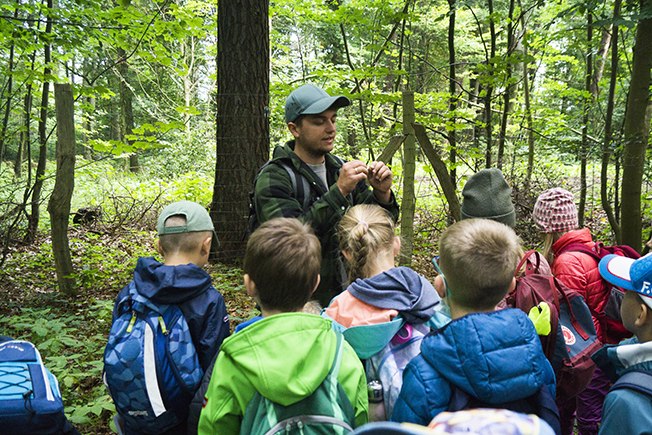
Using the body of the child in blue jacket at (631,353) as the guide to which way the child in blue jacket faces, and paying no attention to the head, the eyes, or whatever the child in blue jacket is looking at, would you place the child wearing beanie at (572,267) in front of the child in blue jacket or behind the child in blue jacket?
in front

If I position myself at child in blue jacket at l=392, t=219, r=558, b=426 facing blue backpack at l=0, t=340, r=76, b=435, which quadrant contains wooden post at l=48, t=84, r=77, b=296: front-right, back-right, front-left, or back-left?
front-right

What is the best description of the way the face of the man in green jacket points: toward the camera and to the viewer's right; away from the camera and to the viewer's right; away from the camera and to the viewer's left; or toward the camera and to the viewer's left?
toward the camera and to the viewer's right

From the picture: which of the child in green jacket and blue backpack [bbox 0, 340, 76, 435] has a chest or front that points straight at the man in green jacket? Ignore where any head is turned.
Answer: the child in green jacket

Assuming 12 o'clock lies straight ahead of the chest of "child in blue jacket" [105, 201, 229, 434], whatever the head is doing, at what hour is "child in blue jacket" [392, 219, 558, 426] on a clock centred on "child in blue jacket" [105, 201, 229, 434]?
"child in blue jacket" [392, 219, 558, 426] is roughly at 3 o'clock from "child in blue jacket" [105, 201, 229, 434].

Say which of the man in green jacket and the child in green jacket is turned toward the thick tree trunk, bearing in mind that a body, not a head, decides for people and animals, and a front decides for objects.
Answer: the child in green jacket

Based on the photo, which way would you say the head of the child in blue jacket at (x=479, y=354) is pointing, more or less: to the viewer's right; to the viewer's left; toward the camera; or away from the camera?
away from the camera

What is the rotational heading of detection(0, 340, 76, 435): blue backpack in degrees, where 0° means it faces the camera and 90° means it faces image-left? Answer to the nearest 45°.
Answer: approximately 0°

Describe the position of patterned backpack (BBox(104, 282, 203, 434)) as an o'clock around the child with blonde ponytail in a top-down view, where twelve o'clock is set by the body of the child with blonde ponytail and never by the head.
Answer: The patterned backpack is roughly at 9 o'clock from the child with blonde ponytail.

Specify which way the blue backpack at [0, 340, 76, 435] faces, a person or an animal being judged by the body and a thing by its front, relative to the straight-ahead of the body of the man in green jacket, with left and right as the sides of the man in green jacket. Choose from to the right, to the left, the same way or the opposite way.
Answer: the same way

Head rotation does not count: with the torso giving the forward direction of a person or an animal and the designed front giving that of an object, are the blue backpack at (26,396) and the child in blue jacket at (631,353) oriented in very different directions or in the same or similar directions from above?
very different directions

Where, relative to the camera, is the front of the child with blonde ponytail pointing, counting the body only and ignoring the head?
away from the camera

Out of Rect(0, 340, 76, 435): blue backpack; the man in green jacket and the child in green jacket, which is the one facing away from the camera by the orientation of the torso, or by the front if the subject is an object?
the child in green jacket

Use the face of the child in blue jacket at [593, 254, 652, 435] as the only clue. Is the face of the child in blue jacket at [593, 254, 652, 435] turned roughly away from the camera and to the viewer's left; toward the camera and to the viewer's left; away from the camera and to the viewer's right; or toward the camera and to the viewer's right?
away from the camera and to the viewer's left

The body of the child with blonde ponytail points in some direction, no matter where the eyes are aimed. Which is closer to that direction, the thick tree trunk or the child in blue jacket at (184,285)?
the thick tree trunk

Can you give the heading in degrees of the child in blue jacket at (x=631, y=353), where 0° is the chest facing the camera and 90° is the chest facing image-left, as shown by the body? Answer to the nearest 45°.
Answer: approximately 135°

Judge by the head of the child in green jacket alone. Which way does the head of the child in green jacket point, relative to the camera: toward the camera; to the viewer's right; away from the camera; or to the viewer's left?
away from the camera

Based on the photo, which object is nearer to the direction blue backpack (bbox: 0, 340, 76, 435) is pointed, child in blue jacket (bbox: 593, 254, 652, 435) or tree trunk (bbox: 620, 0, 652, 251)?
the child in blue jacket

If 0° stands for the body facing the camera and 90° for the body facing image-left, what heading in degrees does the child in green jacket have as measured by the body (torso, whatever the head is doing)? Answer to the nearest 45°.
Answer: approximately 180°

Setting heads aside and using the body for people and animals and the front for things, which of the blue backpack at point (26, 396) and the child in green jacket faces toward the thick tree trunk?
the child in green jacket
